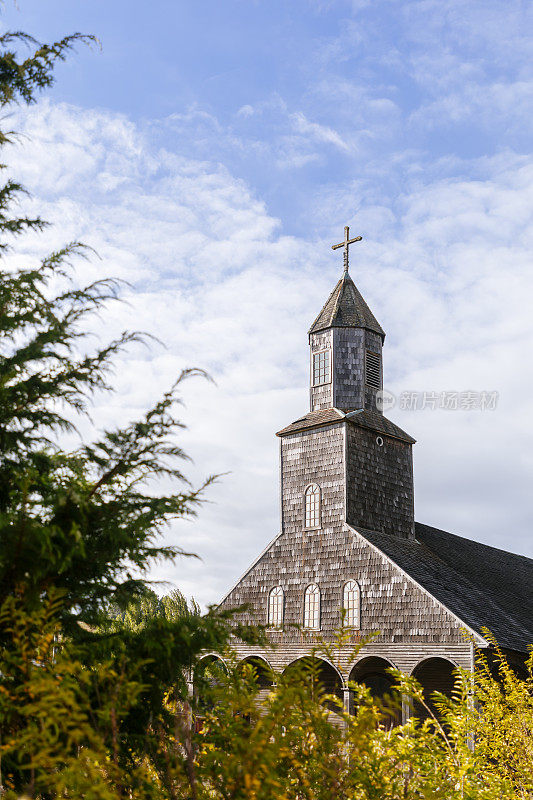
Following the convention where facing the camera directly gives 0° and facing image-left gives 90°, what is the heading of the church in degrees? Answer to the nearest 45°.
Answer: approximately 45°
